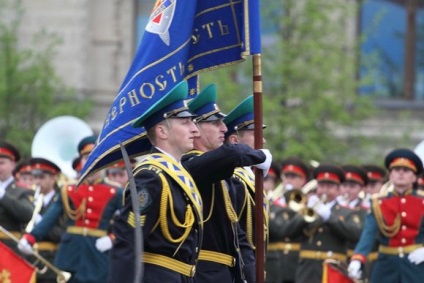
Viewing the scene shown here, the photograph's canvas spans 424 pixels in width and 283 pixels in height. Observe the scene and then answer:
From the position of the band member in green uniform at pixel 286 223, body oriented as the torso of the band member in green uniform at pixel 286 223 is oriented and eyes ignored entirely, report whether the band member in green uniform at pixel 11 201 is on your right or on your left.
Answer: on your right

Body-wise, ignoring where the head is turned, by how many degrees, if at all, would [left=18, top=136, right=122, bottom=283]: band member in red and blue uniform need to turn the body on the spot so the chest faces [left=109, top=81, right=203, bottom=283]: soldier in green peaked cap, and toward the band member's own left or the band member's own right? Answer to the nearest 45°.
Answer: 0° — they already face them

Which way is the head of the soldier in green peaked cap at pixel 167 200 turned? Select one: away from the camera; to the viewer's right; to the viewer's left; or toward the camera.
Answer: to the viewer's right

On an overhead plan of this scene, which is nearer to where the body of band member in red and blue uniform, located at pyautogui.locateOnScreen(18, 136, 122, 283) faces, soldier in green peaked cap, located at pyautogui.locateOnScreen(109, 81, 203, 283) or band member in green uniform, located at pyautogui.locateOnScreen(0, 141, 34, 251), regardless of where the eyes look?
the soldier in green peaked cap

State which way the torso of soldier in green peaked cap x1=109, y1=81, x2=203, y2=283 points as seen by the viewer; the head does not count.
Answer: to the viewer's right

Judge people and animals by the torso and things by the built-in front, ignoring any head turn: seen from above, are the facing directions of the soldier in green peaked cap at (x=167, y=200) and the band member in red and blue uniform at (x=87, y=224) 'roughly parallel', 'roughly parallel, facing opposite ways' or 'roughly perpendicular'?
roughly perpendicular
